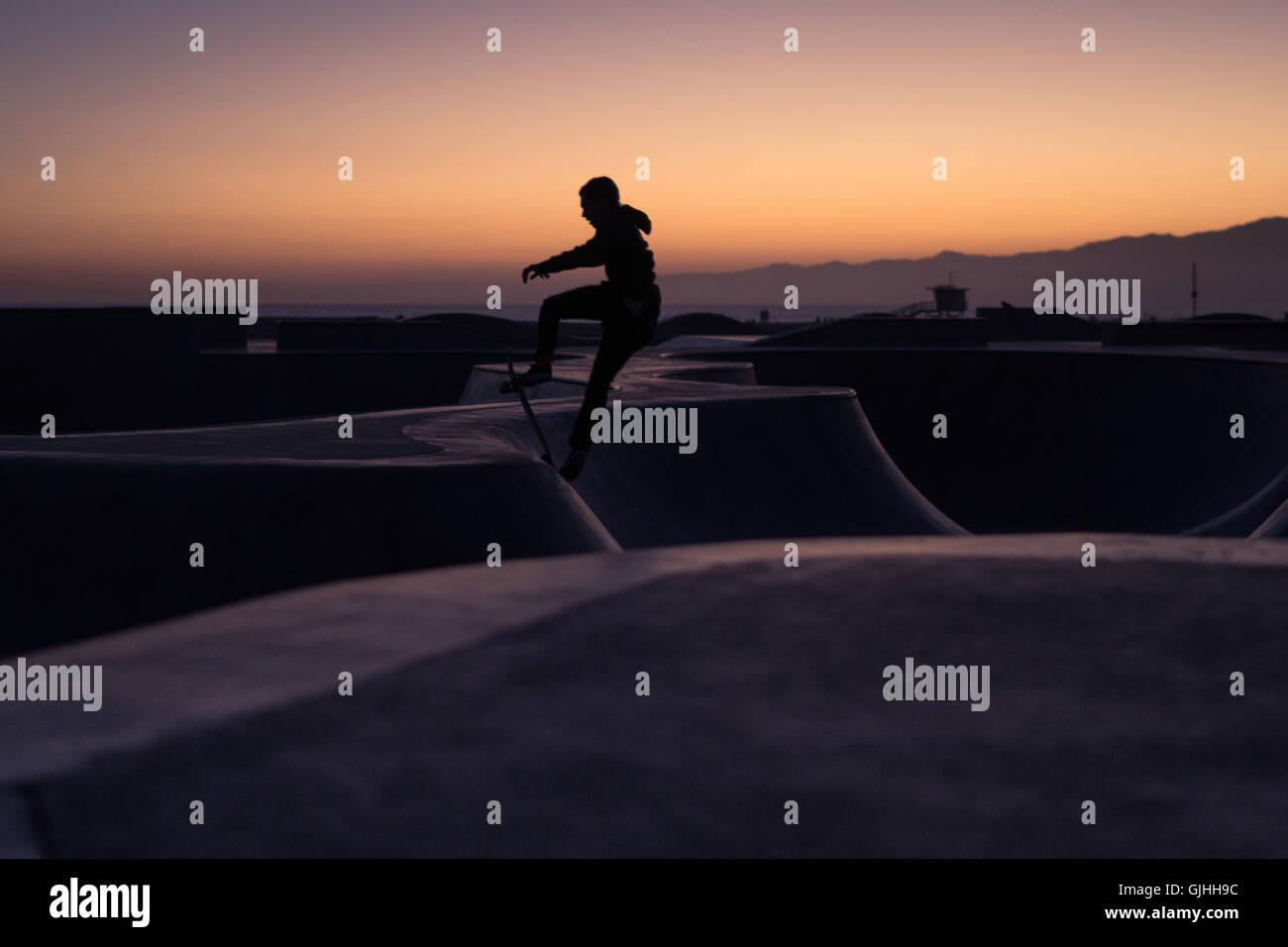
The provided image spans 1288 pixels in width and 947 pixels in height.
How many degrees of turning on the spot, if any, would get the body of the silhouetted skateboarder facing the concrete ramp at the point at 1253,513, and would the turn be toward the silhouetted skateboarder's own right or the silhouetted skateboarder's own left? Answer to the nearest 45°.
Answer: approximately 135° to the silhouetted skateboarder's own right

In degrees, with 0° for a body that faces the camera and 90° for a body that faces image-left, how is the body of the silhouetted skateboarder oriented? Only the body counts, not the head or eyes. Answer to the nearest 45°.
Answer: approximately 90°

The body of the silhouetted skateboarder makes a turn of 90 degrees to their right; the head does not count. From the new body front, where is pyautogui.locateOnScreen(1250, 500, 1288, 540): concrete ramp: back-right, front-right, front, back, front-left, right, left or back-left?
right
